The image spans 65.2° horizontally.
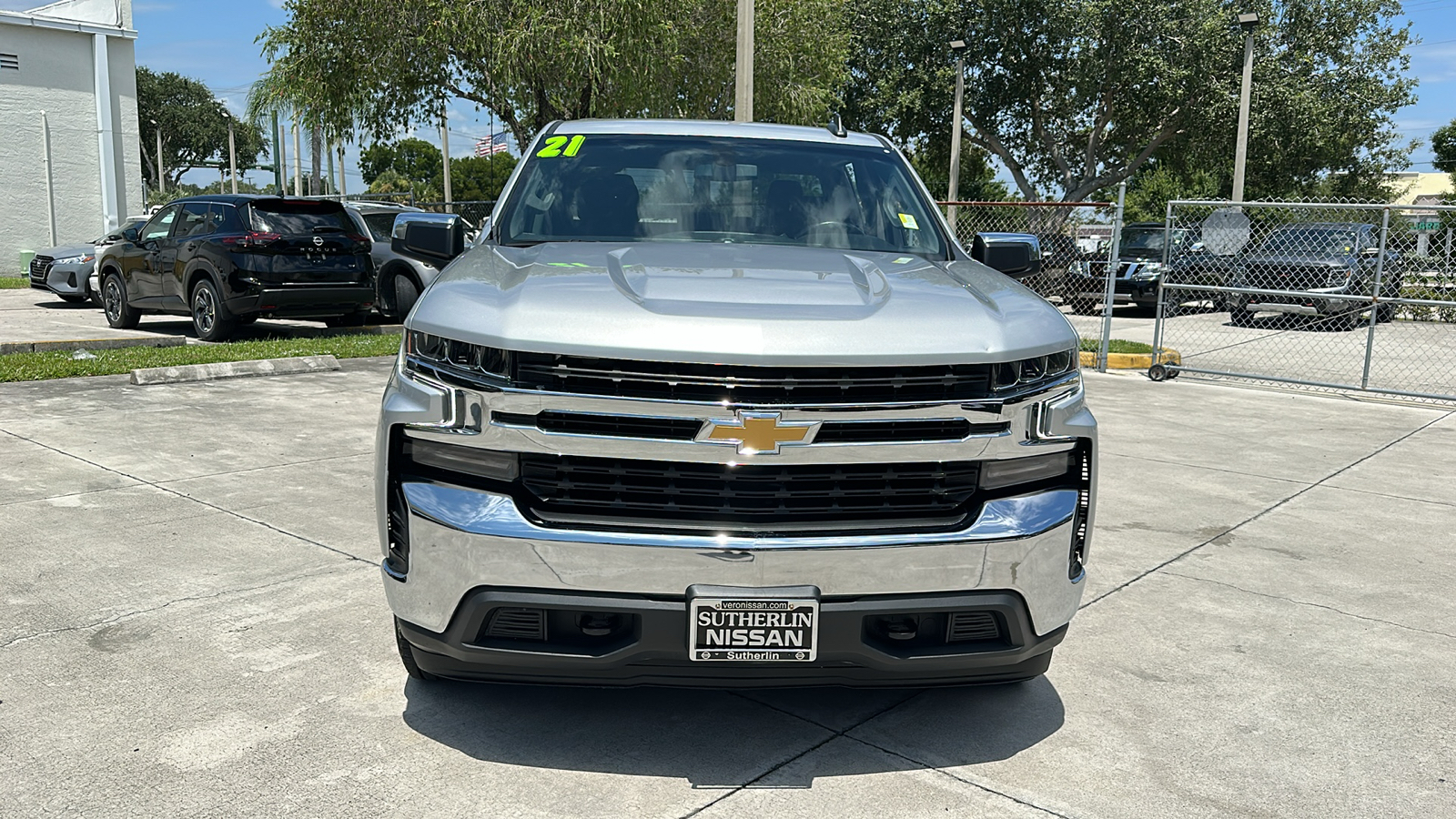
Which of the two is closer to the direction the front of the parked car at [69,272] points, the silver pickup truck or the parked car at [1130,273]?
the silver pickup truck

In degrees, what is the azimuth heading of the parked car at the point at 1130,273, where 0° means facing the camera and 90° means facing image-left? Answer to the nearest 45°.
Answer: approximately 45°

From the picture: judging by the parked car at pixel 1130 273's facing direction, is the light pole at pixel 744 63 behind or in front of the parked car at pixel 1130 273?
in front

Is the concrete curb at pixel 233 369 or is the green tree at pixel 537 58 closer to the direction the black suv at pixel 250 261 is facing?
the green tree

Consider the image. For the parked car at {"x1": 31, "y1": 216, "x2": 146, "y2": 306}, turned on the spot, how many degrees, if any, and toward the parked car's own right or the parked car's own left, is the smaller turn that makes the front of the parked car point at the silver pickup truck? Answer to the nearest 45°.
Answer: approximately 45° to the parked car's own left

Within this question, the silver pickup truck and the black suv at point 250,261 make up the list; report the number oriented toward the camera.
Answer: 1

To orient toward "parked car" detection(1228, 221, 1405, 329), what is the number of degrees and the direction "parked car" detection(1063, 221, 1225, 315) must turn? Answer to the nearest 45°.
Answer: approximately 90° to its left

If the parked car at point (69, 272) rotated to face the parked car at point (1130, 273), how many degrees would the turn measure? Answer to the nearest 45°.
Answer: approximately 135° to its left

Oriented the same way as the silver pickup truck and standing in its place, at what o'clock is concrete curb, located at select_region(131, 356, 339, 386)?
The concrete curb is roughly at 5 o'clock from the silver pickup truck.

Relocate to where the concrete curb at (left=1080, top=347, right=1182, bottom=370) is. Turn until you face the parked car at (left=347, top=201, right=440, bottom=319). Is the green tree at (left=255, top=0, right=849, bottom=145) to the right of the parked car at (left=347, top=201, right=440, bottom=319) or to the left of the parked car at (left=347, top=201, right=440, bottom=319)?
right
